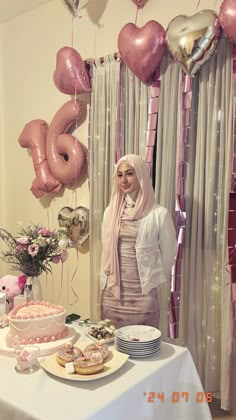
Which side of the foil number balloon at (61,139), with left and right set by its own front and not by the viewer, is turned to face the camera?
front

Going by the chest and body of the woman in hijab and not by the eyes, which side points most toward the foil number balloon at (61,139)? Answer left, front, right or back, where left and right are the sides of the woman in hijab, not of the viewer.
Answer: right

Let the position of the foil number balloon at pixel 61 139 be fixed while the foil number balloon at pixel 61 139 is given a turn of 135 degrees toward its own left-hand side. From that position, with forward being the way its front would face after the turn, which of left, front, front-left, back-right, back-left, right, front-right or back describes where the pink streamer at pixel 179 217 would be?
right

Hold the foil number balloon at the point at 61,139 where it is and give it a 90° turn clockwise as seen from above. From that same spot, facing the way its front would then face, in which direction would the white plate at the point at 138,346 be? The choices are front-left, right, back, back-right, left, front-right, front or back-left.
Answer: left

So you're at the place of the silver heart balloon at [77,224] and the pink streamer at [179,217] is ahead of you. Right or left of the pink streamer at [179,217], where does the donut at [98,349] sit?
right

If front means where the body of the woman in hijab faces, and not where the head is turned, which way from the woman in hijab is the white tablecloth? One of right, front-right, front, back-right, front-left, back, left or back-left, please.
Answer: front-left

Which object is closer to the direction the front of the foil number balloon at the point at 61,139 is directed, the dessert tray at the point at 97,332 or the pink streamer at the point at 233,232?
the dessert tray

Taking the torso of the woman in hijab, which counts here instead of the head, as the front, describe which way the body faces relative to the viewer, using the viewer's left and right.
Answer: facing the viewer and to the left of the viewer

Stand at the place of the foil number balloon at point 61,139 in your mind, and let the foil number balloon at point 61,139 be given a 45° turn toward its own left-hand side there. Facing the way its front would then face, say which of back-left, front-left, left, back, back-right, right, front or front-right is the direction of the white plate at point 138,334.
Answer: front-right

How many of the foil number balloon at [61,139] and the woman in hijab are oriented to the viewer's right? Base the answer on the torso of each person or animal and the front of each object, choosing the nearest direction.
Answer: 0

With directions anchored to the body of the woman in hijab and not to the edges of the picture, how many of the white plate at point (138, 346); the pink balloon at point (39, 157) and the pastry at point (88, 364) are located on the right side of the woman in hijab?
1

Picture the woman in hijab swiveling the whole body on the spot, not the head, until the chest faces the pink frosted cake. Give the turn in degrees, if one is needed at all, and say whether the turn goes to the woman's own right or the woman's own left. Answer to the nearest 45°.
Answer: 0° — they already face it

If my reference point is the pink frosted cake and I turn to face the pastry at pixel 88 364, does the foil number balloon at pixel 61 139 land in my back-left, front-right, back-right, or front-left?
back-left

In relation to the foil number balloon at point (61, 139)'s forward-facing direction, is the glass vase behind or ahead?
ahead

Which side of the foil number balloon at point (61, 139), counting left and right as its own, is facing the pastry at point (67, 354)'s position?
front
